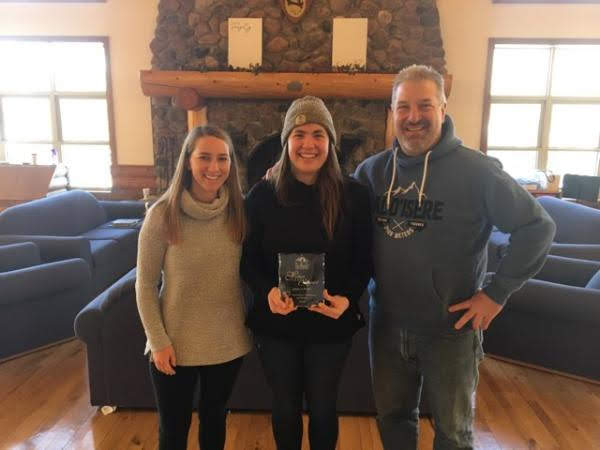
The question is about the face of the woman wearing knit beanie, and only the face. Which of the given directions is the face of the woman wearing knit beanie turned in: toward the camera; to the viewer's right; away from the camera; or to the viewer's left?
toward the camera

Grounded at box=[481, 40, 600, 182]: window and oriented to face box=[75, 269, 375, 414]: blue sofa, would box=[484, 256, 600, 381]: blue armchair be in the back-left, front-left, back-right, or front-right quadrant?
front-left

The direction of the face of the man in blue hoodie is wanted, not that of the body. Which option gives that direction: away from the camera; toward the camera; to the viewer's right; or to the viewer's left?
toward the camera

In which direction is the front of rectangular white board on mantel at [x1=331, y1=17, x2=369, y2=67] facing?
toward the camera

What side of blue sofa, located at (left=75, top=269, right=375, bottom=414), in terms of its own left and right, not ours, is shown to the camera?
back

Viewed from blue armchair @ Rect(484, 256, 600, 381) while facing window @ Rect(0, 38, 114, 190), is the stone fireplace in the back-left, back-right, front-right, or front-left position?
front-right

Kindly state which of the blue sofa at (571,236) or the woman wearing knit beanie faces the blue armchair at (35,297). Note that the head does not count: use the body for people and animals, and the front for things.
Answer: the blue sofa

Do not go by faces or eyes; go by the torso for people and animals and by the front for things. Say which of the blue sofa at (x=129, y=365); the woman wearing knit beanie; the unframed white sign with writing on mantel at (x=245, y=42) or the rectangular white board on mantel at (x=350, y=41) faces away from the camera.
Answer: the blue sofa

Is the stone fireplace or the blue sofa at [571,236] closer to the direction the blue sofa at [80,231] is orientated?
the blue sofa

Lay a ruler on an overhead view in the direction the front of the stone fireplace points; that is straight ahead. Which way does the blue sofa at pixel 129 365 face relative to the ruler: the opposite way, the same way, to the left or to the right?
the opposite way

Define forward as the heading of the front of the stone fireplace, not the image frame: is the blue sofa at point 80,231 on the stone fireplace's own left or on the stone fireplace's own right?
on the stone fireplace's own right

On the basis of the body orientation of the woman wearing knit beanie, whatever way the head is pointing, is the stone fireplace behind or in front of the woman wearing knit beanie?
behind

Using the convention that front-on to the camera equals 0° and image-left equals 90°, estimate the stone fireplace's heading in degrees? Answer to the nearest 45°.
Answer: approximately 0°

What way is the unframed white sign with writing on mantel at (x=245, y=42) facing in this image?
toward the camera

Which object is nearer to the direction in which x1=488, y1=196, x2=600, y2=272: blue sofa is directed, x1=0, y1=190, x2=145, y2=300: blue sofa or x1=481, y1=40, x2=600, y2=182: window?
the blue sofa

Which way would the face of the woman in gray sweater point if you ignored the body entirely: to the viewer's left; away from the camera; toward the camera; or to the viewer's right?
toward the camera

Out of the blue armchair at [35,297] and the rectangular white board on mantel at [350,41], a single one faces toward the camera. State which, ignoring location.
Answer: the rectangular white board on mantel
